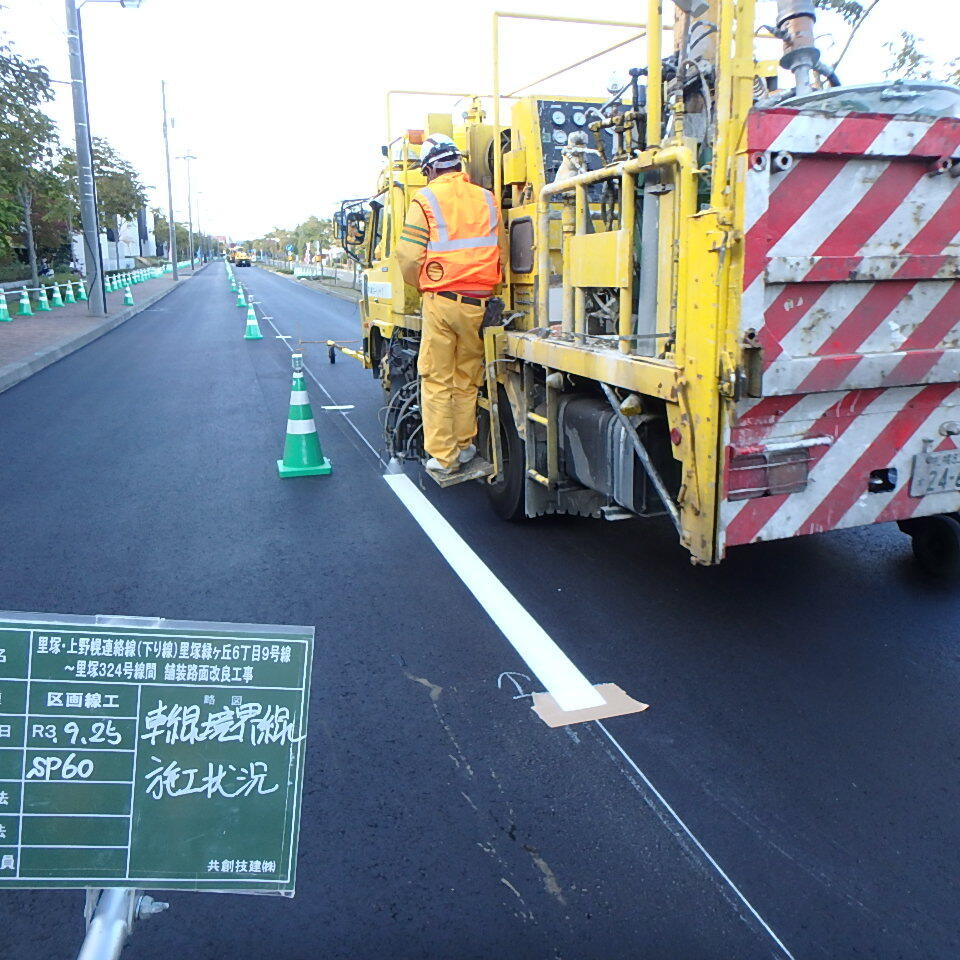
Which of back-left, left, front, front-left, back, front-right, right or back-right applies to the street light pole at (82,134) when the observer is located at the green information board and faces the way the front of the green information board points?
back

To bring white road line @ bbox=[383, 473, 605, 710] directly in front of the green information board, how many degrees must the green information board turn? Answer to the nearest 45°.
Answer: approximately 135° to its left

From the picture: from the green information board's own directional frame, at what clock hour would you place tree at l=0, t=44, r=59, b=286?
The tree is roughly at 6 o'clock from the green information board.

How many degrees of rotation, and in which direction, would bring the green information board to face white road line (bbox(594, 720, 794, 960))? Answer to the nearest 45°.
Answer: approximately 90° to its left

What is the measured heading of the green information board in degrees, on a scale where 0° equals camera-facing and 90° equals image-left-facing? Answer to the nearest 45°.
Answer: approximately 0°

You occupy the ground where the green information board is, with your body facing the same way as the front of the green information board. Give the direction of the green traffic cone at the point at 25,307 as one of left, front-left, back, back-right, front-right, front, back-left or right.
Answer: back

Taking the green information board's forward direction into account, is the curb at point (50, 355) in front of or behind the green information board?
behind

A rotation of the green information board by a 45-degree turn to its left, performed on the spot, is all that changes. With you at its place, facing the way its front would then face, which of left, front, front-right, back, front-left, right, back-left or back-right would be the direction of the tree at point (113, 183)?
back-left

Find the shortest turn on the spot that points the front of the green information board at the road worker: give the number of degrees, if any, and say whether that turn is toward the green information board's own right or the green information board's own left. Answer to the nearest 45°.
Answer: approximately 135° to the green information board's own left
